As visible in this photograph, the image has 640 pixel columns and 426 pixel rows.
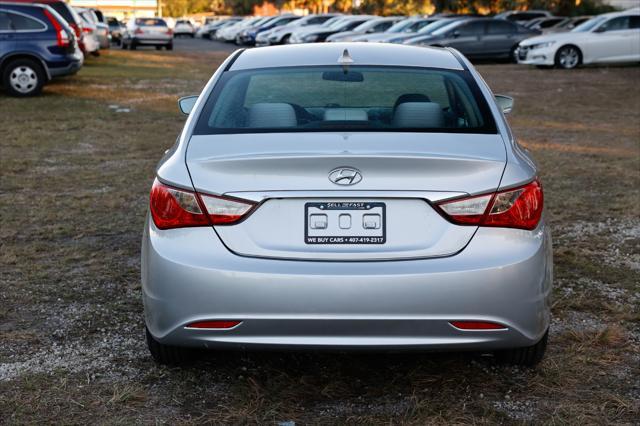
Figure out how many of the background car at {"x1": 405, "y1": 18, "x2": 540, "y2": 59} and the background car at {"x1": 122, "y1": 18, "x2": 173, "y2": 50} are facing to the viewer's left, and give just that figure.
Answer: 1

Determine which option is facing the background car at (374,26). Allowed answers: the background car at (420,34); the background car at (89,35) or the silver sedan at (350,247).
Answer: the silver sedan

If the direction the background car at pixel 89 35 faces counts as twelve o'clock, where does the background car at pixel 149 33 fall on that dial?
the background car at pixel 149 33 is roughly at 2 o'clock from the background car at pixel 89 35.

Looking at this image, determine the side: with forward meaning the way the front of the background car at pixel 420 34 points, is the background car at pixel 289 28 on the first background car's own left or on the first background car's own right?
on the first background car's own right

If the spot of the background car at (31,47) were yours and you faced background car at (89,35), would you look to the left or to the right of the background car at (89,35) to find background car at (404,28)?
right

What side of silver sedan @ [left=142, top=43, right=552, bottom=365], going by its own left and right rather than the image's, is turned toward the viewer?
back

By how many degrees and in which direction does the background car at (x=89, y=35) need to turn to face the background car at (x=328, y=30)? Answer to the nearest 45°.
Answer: approximately 90° to its right

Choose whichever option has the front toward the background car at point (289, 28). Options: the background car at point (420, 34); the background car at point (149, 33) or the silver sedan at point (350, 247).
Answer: the silver sedan

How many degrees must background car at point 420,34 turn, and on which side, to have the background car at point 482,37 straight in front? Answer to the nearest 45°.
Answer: approximately 135° to its left

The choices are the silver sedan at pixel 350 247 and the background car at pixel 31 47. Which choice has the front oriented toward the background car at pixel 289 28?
the silver sedan

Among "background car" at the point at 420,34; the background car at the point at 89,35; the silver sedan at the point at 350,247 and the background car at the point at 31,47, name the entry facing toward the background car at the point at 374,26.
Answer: the silver sedan

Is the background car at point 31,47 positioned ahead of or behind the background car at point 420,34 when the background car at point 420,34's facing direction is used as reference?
ahead

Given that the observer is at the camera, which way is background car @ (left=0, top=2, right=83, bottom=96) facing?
facing to the left of the viewer

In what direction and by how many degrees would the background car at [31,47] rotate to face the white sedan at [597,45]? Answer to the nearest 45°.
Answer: approximately 180°
